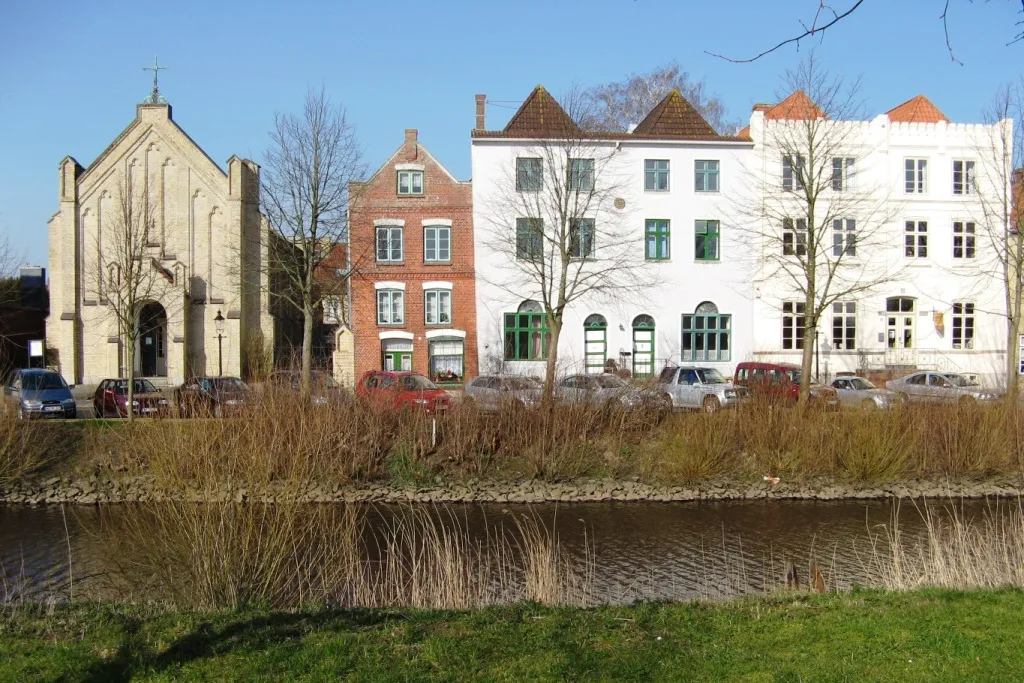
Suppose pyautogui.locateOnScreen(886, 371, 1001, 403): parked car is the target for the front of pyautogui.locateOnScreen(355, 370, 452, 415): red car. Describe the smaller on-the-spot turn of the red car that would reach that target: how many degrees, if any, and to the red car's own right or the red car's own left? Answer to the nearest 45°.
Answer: approximately 45° to the red car's own left

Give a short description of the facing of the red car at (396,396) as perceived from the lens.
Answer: facing the viewer and to the right of the viewer

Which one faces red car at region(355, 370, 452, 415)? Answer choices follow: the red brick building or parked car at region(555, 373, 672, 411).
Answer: the red brick building

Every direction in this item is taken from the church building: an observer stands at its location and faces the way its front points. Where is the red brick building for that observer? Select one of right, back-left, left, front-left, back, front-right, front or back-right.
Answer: front-left

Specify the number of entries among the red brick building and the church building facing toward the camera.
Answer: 2

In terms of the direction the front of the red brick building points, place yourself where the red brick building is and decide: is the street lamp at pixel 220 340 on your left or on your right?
on your right

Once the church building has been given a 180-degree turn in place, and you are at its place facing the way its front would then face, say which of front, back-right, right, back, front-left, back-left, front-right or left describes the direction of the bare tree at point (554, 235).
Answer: back-right

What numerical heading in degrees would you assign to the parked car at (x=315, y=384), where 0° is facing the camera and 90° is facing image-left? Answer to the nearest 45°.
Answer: approximately 315°
